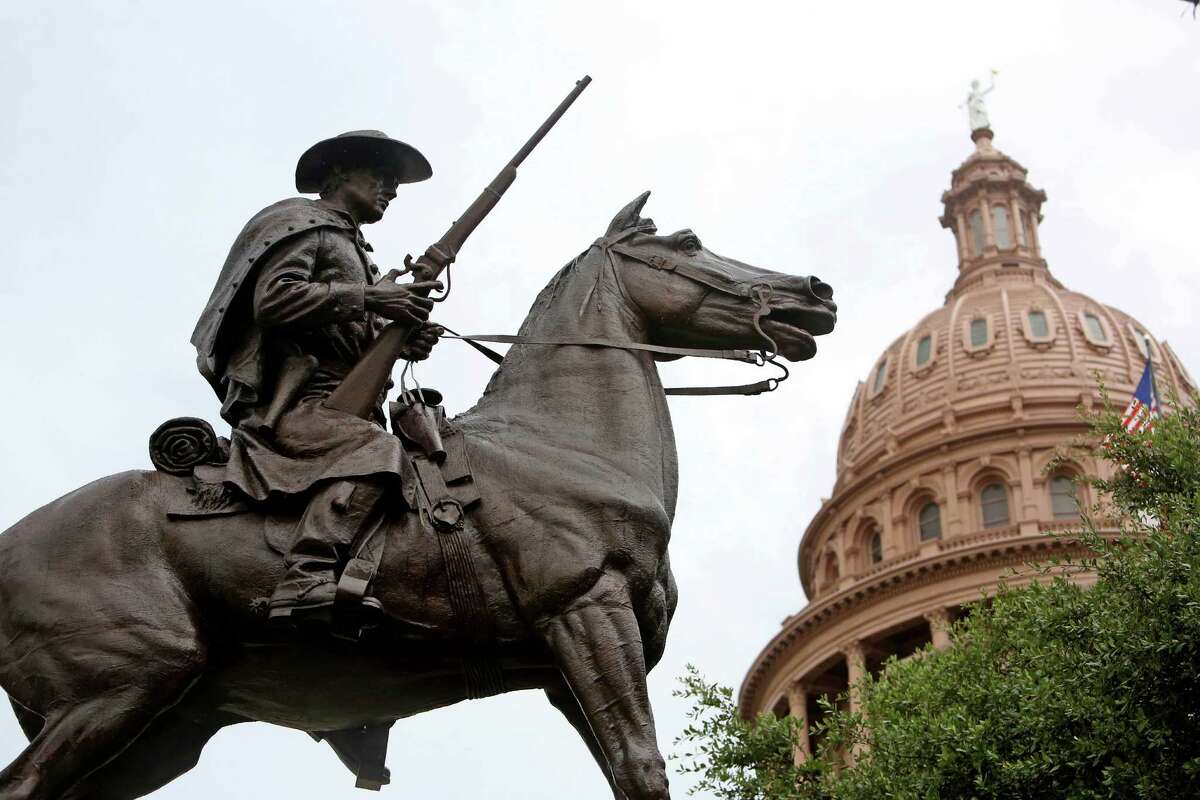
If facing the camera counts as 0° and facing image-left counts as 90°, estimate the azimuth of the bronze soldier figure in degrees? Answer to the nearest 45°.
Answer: approximately 270°

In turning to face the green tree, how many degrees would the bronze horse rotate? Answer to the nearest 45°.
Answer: approximately 45° to its left

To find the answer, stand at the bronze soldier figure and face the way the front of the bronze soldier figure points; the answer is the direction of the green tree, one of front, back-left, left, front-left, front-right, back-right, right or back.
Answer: front-left

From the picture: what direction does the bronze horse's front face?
to the viewer's right
